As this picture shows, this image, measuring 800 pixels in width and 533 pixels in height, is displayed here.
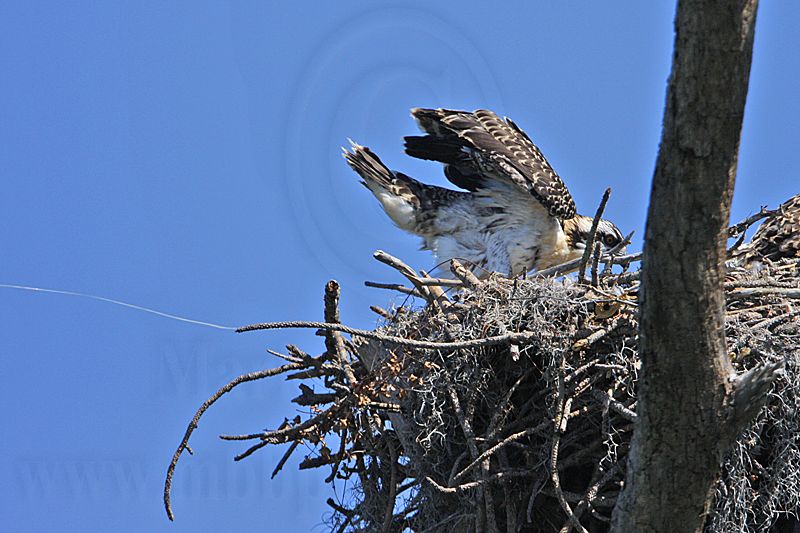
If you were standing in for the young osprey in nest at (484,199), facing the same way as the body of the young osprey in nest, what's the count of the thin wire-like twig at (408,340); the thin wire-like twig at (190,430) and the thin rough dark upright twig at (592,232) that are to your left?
0

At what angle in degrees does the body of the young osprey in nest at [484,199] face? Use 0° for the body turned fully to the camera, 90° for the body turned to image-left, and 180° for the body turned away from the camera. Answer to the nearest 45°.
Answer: approximately 270°

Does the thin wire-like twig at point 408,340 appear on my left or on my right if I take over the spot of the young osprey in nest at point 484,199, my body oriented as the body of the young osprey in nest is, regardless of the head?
on my right

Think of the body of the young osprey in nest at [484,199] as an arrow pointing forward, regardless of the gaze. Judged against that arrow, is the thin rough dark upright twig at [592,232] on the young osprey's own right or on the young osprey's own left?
on the young osprey's own right

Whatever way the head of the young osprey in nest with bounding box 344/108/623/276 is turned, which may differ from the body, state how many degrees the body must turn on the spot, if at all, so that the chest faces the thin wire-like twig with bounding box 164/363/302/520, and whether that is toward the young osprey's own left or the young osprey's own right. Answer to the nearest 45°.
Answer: approximately 135° to the young osprey's own right

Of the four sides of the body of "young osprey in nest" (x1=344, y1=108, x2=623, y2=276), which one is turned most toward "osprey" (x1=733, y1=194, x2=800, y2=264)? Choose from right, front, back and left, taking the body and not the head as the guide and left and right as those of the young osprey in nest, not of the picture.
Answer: front

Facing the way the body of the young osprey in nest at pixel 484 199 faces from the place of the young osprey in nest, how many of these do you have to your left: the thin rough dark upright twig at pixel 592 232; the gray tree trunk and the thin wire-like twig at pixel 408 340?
0
